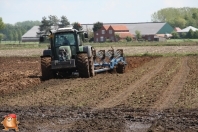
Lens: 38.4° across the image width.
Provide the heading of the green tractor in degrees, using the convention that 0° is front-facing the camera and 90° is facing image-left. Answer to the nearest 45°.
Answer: approximately 0°
